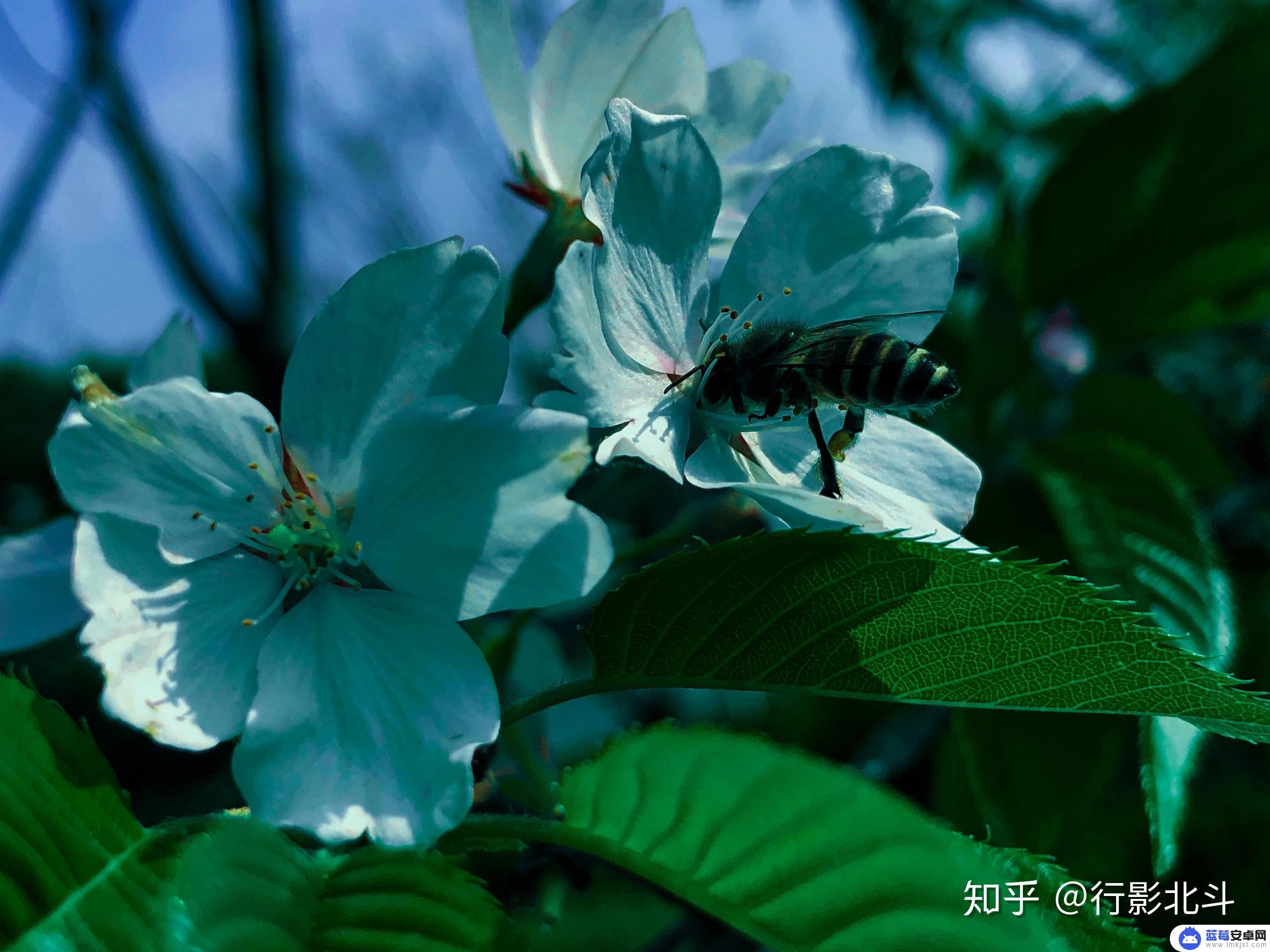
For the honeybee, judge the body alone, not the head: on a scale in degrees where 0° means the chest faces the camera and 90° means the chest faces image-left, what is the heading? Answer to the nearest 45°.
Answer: approximately 90°

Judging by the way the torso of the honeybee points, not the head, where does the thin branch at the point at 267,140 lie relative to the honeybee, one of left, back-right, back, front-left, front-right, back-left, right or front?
front-right
